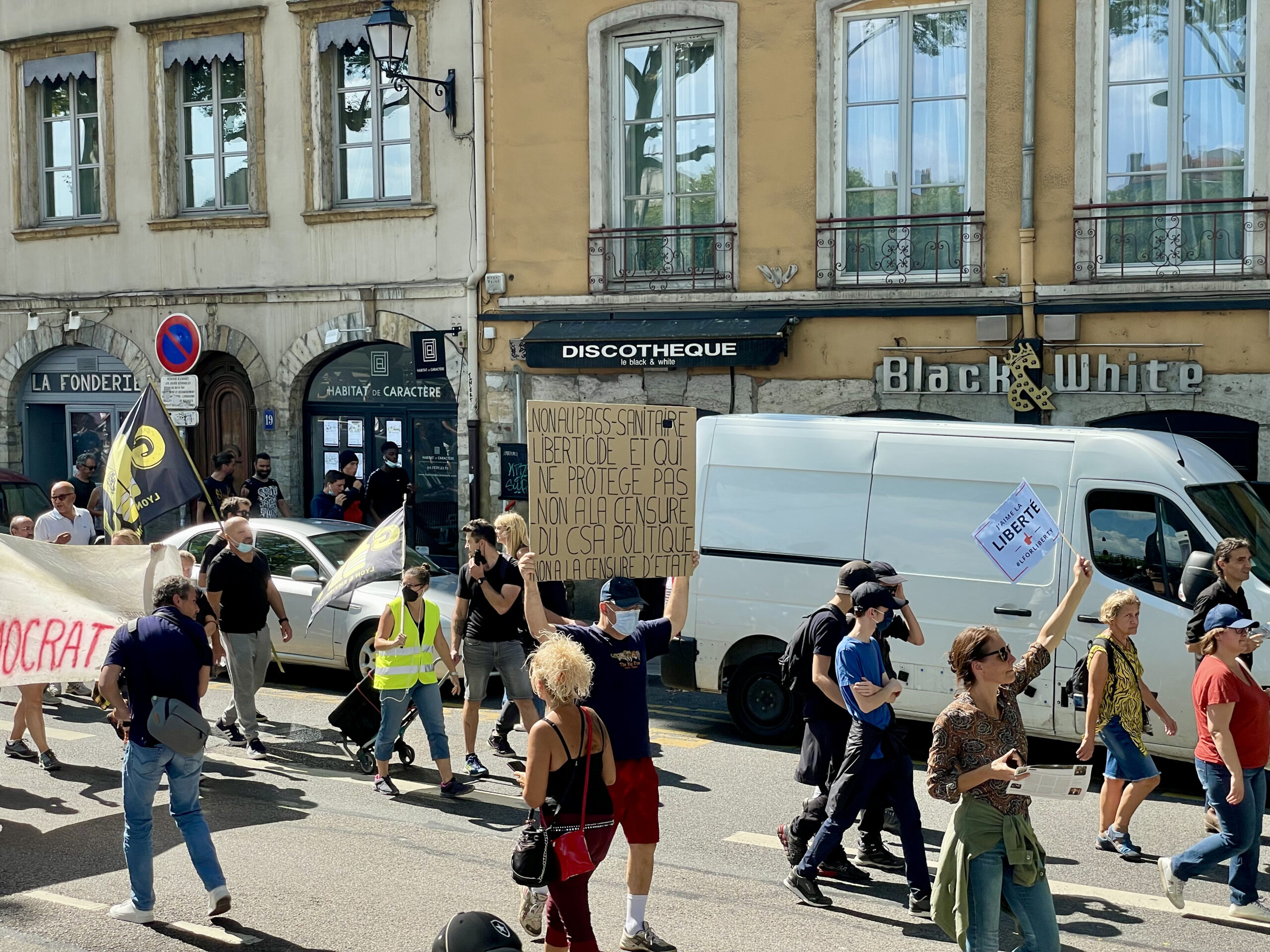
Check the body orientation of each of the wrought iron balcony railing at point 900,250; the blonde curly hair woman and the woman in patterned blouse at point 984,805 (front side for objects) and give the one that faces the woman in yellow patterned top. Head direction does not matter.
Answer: the wrought iron balcony railing

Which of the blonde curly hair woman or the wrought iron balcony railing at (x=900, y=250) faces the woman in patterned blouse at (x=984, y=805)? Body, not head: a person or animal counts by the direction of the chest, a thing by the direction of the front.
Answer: the wrought iron balcony railing

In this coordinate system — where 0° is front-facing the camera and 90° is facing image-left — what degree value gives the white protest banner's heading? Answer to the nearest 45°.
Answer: approximately 0°

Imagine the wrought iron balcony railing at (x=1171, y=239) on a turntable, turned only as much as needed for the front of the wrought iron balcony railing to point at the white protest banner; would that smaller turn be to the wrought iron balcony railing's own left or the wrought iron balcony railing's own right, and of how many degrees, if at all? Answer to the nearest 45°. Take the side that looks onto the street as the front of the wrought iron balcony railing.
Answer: approximately 45° to the wrought iron balcony railing's own right

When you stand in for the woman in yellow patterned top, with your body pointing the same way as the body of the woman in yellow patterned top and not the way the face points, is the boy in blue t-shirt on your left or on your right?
on your right

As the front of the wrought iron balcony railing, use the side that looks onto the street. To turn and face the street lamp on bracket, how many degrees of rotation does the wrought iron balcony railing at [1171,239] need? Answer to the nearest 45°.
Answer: approximately 90° to its right
